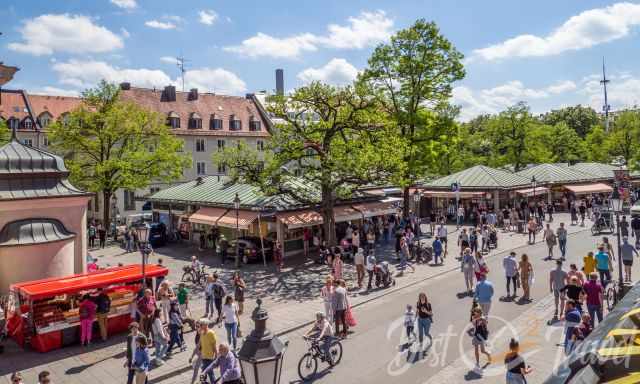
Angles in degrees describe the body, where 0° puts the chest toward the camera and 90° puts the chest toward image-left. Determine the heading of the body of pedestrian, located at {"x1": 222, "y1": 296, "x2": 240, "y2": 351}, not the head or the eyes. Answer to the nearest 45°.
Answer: approximately 0°

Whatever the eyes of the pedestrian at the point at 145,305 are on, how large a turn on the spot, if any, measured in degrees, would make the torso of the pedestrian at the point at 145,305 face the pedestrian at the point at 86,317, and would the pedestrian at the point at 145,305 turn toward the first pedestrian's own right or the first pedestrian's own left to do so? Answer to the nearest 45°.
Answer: approximately 90° to the first pedestrian's own right

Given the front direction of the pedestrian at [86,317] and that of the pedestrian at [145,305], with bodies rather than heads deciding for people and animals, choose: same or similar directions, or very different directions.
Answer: very different directions

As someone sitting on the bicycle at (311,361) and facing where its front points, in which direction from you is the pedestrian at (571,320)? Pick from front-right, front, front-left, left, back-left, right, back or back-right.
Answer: back-left

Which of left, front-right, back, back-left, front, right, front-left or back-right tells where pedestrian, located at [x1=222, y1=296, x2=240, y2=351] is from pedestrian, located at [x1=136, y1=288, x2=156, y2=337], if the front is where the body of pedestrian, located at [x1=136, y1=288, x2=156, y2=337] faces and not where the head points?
front-left

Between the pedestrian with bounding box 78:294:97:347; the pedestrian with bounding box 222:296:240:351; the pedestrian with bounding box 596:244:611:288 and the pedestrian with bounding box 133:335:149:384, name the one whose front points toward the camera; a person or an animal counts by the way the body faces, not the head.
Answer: the pedestrian with bounding box 222:296:240:351

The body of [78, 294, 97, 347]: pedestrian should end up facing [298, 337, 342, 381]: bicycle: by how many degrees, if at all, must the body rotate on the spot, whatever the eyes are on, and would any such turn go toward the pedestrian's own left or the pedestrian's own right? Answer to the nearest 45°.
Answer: approximately 135° to the pedestrian's own right
